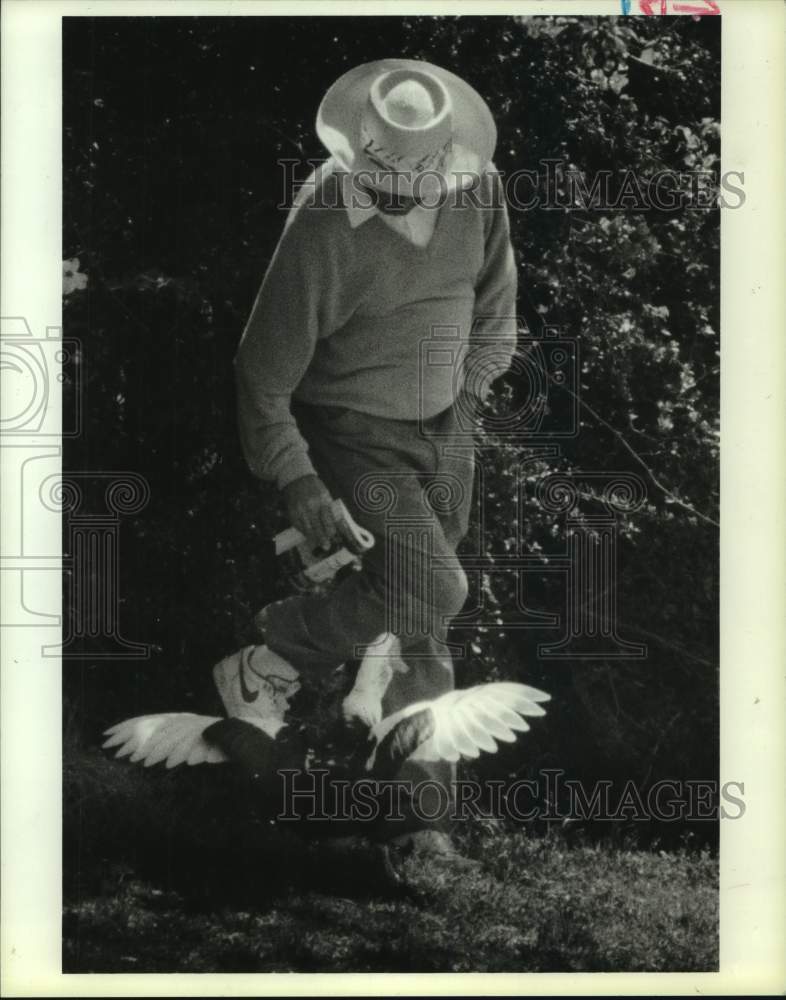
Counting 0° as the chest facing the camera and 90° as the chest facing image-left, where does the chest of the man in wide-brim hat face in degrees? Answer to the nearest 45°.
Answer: approximately 315°
